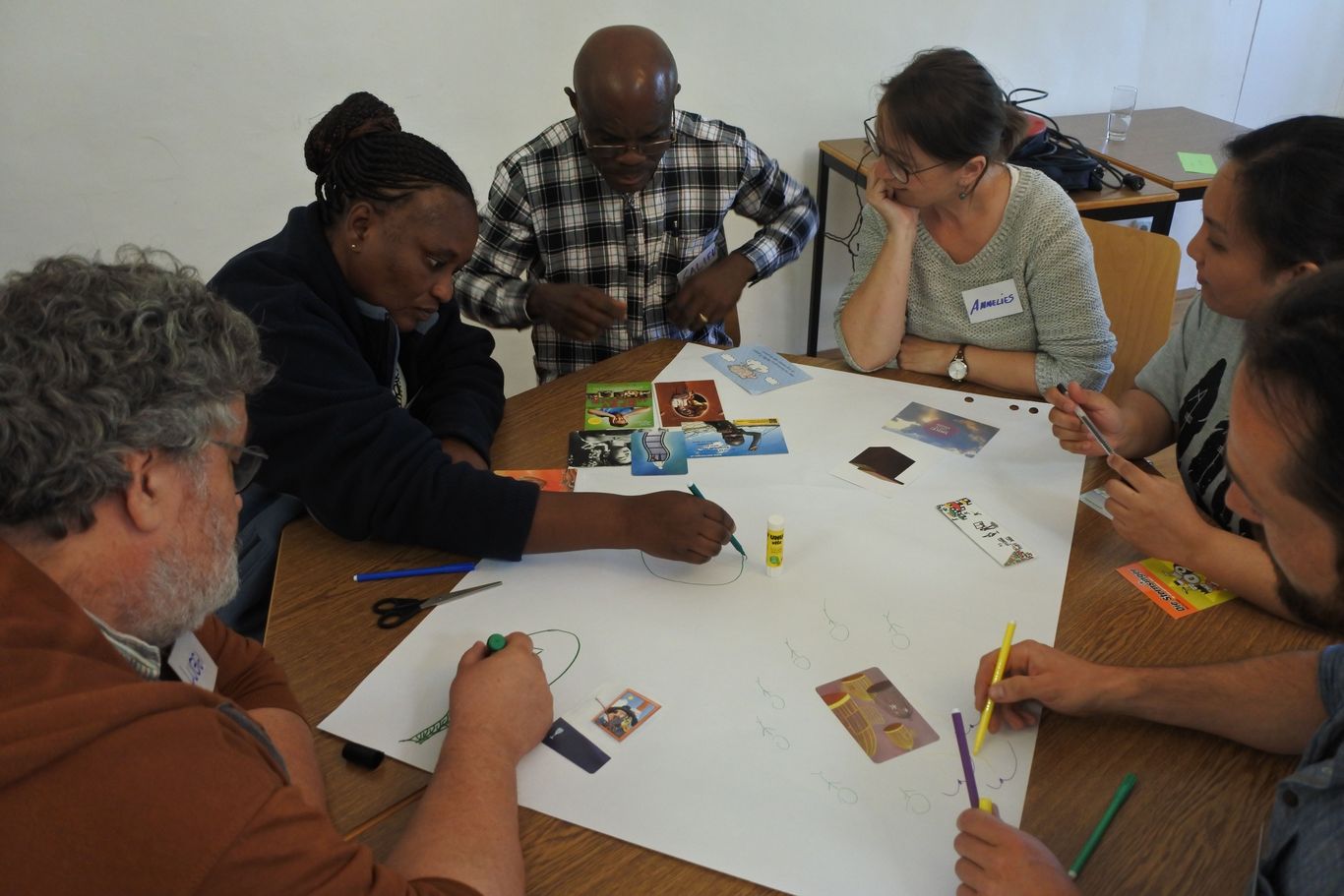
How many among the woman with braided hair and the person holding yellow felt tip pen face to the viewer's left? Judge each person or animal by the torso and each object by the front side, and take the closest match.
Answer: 1

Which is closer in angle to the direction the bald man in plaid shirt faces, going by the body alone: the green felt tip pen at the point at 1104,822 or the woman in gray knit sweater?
the green felt tip pen

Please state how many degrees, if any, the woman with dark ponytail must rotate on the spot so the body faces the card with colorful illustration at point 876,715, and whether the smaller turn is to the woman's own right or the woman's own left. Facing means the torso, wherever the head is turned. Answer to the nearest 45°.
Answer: approximately 45° to the woman's own left

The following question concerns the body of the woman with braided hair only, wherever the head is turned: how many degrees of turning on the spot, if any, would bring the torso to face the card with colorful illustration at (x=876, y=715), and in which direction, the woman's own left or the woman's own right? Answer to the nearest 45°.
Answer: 0° — they already face it

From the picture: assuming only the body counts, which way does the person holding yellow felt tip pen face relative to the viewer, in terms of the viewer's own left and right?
facing to the left of the viewer

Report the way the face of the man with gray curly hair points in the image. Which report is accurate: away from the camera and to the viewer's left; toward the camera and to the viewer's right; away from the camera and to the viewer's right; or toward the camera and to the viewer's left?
away from the camera and to the viewer's right

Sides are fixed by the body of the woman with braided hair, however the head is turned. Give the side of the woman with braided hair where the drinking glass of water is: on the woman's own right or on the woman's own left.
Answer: on the woman's own left

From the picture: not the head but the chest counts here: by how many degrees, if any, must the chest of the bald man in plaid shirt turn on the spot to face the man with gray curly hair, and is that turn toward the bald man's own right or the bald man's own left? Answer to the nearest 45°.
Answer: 0° — they already face them
